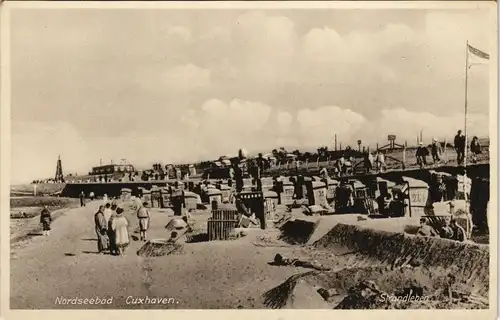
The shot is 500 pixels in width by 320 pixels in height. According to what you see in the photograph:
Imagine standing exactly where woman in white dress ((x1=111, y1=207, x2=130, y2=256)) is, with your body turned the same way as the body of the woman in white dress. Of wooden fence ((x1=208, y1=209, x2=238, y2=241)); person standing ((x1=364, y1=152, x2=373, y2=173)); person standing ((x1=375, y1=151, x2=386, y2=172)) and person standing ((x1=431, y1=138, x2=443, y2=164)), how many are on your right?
4

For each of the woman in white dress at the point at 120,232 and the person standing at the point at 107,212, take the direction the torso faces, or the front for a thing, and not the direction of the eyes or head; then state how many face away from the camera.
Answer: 2

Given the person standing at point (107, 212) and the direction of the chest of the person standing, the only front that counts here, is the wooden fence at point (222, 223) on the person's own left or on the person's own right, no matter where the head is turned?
on the person's own right

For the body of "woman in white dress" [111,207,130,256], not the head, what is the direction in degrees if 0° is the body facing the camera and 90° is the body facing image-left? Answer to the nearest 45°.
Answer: approximately 180°

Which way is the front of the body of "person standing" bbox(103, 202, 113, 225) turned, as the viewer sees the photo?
away from the camera

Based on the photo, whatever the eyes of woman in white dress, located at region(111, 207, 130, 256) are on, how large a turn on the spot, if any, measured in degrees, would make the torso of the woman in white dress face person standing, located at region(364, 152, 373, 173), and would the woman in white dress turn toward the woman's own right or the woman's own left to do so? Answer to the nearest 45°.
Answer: approximately 90° to the woman's own right
